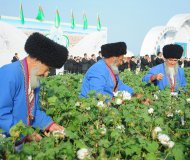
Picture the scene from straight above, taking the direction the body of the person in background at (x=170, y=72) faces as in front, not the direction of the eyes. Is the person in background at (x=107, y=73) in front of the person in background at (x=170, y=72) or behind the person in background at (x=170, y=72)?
in front

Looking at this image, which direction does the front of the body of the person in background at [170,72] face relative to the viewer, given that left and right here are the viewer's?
facing the viewer

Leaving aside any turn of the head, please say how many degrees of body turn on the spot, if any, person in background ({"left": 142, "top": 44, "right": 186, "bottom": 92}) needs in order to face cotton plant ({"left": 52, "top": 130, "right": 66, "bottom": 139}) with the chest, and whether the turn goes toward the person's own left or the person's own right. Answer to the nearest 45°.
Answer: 0° — they already face it

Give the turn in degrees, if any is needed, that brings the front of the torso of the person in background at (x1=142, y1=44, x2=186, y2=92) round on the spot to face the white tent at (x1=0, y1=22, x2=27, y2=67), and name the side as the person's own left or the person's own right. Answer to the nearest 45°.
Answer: approximately 135° to the person's own right

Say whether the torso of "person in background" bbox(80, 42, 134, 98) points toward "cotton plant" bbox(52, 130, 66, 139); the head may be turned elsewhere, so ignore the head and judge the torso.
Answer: no
